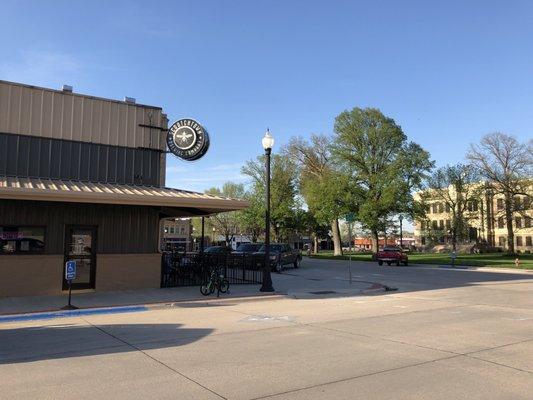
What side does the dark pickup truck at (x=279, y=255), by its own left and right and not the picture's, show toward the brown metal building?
front

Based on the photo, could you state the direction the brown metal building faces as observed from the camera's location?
facing the viewer

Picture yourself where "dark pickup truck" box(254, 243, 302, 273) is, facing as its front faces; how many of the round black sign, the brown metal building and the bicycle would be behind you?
0

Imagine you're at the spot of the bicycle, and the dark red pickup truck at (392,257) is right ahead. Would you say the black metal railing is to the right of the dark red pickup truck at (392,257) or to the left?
left

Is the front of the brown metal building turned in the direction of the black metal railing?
no

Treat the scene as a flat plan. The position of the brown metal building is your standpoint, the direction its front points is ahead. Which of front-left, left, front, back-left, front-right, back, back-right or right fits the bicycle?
left

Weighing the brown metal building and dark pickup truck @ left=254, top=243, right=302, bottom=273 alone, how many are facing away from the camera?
0

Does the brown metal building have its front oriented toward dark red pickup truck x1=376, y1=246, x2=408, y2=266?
no
